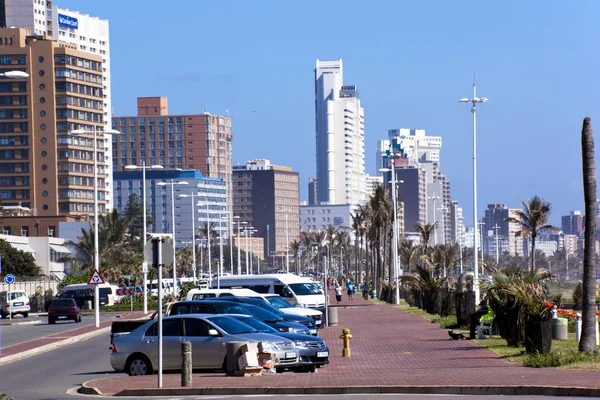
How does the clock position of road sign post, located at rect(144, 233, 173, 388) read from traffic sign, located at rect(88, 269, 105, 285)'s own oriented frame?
The road sign post is roughly at 12 o'clock from the traffic sign.

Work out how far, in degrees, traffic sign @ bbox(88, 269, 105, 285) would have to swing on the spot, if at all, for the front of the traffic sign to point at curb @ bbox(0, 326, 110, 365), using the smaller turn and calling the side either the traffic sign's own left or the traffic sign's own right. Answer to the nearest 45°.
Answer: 0° — it already faces it

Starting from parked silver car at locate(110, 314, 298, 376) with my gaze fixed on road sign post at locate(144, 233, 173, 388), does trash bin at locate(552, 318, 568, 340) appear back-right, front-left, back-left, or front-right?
back-left

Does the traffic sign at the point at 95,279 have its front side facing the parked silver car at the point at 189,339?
yes

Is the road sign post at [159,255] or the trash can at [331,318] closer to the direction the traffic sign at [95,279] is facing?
the road sign post

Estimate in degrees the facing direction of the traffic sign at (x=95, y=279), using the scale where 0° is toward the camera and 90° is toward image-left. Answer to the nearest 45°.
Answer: approximately 0°

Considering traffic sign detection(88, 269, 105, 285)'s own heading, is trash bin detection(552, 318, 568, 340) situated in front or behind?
in front

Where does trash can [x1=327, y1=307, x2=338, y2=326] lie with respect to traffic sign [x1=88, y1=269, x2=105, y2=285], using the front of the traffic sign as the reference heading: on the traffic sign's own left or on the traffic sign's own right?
on the traffic sign's own left
